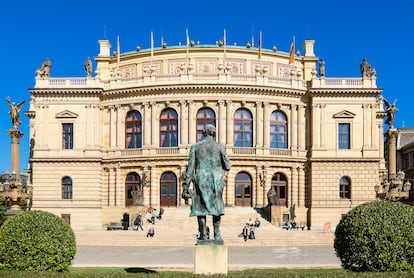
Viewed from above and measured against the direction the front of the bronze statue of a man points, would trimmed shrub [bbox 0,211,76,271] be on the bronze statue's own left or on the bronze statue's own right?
on the bronze statue's own left

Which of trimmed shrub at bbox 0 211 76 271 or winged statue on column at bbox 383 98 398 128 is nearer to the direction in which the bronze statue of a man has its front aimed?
the winged statue on column

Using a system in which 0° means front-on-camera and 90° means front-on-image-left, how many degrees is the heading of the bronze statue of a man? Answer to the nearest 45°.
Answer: approximately 180°

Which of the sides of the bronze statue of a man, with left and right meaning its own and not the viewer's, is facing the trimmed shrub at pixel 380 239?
right

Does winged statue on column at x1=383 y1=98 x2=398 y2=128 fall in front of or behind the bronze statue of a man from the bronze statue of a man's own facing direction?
in front

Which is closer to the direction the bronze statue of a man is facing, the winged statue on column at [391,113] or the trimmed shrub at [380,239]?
the winged statue on column
